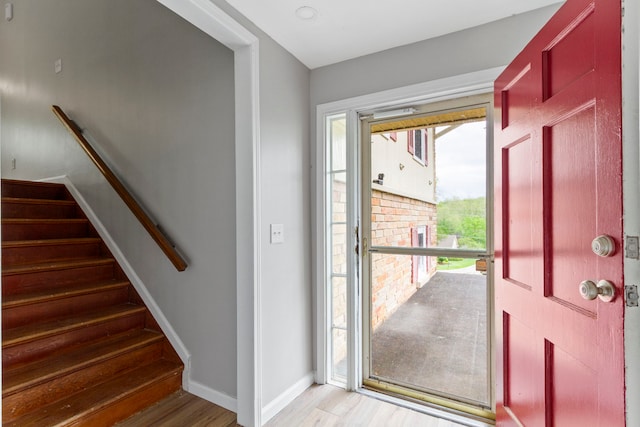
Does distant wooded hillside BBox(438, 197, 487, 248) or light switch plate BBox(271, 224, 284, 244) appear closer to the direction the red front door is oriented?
the light switch plate

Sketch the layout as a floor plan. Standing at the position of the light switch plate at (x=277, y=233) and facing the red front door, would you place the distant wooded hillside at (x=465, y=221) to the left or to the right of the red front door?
left

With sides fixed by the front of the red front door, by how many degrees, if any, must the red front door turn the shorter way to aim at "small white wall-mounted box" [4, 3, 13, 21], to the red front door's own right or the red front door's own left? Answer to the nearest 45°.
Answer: approximately 45° to the red front door's own right

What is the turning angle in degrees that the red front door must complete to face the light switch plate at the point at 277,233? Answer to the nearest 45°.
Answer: approximately 45° to its right

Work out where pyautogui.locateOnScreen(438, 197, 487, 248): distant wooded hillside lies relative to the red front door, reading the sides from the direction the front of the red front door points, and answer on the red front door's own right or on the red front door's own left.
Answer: on the red front door's own right

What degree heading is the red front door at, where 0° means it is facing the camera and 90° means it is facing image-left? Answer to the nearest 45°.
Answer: approximately 45°

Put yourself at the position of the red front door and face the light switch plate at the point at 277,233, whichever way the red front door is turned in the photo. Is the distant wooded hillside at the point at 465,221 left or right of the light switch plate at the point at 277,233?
right
